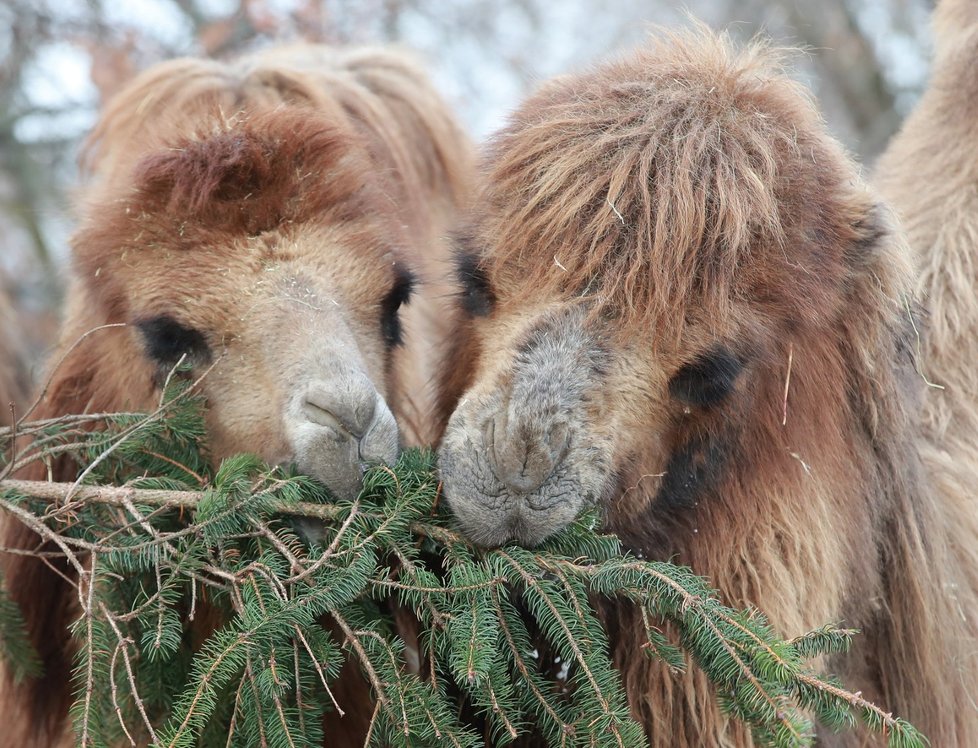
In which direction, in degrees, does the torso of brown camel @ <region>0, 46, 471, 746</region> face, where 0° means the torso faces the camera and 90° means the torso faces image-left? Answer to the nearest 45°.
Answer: approximately 315°

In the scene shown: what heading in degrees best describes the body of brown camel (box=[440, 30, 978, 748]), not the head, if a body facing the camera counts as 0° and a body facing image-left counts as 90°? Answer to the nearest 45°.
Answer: approximately 45°

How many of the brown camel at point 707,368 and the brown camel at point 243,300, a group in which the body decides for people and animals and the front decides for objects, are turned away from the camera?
0

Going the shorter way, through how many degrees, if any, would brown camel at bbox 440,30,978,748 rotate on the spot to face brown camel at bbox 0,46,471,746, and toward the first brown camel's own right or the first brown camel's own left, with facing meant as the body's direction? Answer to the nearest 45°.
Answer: approximately 45° to the first brown camel's own right

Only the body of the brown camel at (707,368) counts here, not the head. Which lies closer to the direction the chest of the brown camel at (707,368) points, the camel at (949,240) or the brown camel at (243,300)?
the brown camel
